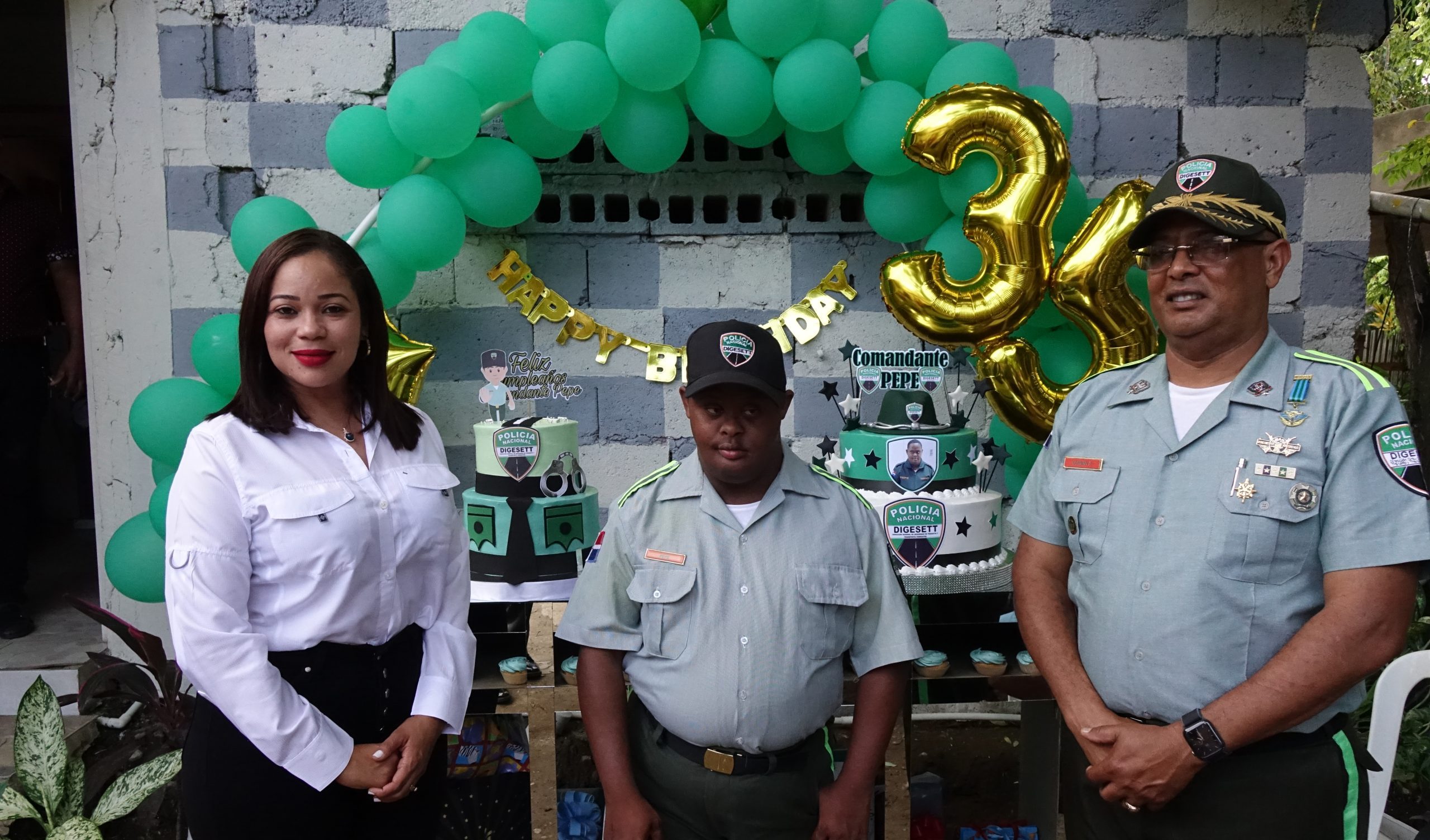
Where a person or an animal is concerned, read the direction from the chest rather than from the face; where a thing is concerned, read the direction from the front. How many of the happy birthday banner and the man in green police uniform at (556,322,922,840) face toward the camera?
2

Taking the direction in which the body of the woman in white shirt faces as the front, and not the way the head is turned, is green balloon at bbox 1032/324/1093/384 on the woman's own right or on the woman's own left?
on the woman's own left

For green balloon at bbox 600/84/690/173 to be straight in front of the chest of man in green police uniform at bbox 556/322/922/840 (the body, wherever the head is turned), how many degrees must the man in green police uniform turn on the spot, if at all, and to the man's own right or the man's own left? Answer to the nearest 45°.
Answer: approximately 180°

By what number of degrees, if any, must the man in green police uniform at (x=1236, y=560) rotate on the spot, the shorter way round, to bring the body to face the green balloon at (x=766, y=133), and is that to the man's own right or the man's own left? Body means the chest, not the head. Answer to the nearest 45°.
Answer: approximately 90° to the man's own right

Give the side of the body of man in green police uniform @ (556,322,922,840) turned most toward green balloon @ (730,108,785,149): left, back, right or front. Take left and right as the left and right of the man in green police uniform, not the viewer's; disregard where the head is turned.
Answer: back

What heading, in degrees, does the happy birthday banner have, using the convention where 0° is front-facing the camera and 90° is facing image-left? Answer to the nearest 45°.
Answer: approximately 0°
